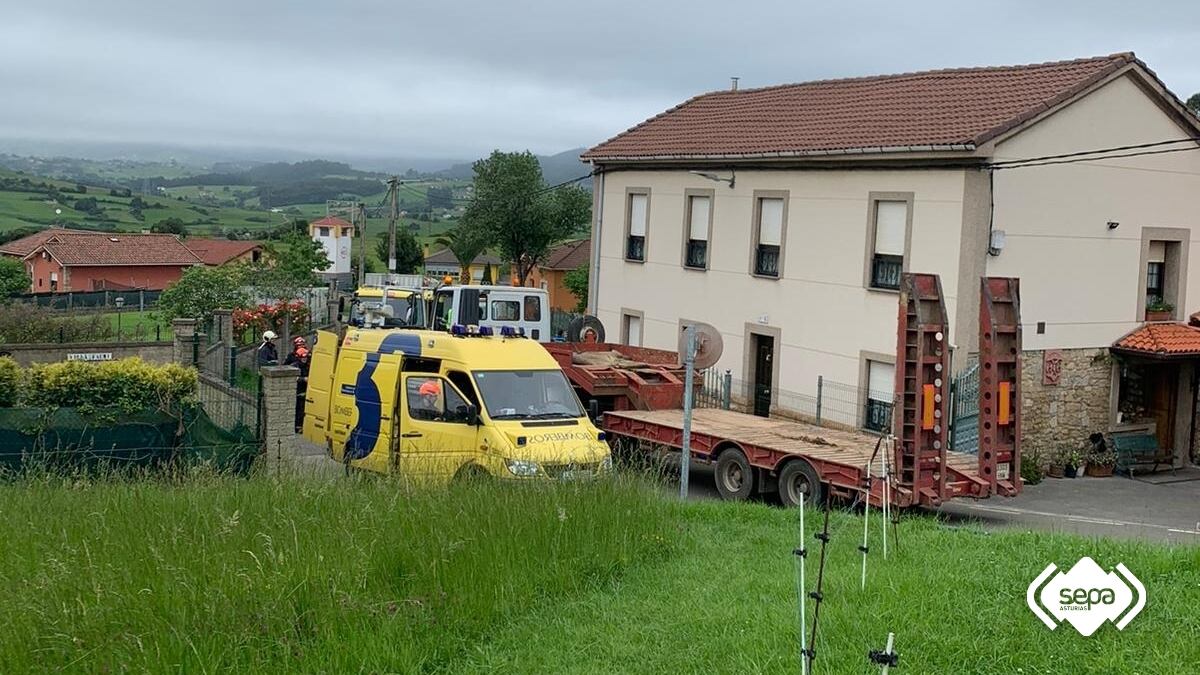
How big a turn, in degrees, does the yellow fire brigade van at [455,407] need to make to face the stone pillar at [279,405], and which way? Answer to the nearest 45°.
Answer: approximately 180°

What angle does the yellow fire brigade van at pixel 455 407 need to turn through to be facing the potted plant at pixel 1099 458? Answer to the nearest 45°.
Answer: approximately 90° to its left

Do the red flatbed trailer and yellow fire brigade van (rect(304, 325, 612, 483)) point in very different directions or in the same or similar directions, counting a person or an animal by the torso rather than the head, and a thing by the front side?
very different directions

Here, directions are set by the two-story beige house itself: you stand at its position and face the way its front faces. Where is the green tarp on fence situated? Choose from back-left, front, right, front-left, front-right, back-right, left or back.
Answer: front

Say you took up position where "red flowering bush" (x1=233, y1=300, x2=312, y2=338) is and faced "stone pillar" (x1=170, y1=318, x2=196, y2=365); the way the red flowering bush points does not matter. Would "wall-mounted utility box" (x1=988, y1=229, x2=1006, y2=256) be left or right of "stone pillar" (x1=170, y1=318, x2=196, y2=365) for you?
left

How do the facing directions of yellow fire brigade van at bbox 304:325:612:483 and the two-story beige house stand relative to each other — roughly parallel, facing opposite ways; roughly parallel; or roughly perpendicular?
roughly perpendicular

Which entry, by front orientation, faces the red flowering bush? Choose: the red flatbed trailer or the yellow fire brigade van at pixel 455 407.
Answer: the red flatbed trailer

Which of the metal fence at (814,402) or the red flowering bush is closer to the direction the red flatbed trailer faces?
the red flowering bush

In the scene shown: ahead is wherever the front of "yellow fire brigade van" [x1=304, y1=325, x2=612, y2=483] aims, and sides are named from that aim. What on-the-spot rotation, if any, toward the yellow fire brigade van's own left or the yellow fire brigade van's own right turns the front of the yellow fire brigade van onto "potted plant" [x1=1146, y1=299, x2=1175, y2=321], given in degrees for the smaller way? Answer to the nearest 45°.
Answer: approximately 90° to the yellow fire brigade van's own left

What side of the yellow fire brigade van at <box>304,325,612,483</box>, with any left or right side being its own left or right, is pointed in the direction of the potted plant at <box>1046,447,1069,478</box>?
left

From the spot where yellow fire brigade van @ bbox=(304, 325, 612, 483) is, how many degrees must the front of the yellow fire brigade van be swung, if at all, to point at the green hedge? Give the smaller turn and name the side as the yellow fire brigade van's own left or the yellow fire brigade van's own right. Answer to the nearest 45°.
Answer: approximately 180°

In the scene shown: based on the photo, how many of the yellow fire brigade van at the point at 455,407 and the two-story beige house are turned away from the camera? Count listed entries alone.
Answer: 0

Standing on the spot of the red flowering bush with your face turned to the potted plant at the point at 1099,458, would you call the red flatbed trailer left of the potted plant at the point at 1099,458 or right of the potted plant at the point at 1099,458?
right

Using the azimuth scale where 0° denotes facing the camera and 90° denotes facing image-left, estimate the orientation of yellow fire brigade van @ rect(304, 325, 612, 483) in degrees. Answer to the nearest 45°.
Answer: approximately 315°

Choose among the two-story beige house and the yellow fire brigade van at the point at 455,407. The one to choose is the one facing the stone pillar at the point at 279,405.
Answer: the two-story beige house

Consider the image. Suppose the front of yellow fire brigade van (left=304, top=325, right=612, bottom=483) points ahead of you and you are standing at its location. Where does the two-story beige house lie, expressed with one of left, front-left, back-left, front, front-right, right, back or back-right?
left

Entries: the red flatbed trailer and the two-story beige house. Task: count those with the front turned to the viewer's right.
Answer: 0

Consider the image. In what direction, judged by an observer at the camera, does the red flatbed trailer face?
facing away from the viewer and to the left of the viewer

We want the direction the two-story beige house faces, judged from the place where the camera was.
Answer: facing the viewer and to the left of the viewer
